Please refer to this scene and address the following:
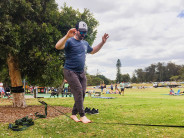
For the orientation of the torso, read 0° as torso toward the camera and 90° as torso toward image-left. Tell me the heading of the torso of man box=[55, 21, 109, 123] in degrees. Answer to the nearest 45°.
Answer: approximately 315°

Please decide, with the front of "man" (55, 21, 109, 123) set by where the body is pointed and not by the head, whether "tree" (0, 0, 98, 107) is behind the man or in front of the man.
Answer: behind
